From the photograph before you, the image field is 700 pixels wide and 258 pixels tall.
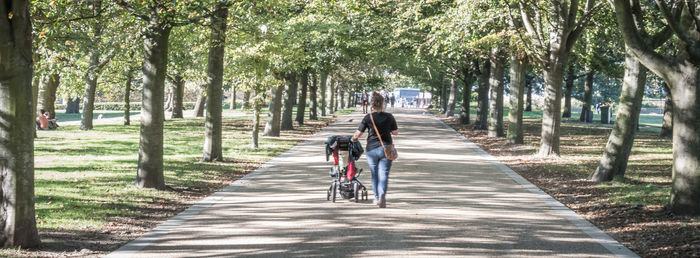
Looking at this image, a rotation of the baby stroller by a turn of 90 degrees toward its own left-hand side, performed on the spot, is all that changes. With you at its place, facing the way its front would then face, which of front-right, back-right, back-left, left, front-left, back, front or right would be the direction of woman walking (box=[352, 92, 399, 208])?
back-left

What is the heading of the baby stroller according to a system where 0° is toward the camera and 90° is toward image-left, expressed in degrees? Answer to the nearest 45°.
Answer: approximately 180°

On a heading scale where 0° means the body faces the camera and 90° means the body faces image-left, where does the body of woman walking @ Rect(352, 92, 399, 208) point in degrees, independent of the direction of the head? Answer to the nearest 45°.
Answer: approximately 180°
